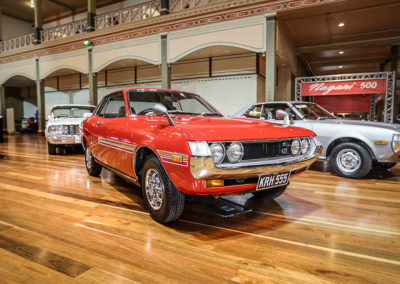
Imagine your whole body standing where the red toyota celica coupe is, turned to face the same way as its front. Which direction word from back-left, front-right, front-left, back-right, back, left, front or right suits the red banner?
left

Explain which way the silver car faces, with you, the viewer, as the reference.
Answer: facing the viewer and to the right of the viewer

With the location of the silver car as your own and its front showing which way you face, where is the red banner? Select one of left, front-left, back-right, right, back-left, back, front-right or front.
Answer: back-left

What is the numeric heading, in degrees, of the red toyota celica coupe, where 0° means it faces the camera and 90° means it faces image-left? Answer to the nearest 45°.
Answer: approximately 315°

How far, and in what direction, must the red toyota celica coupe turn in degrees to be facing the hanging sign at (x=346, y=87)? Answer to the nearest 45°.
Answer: approximately 90° to its left

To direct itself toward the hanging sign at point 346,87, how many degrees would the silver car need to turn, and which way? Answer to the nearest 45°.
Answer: approximately 135° to its left

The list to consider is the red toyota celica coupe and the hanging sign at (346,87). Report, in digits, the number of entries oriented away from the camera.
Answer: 0

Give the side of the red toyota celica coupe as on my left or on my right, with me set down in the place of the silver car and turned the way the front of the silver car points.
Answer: on my right
